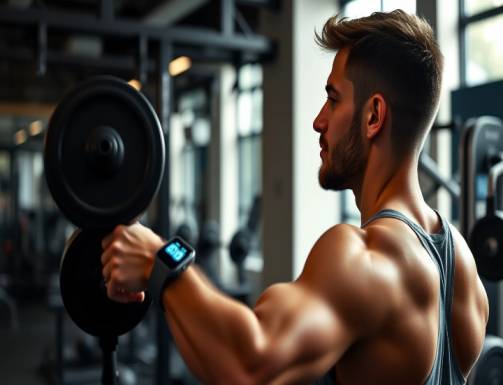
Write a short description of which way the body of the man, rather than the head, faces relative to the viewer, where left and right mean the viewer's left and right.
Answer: facing away from the viewer and to the left of the viewer

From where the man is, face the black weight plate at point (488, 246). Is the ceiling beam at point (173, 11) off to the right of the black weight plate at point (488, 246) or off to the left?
left

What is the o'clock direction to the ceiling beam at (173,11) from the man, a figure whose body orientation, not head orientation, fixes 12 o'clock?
The ceiling beam is roughly at 1 o'clock from the man.

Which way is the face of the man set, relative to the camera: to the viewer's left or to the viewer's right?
to the viewer's left

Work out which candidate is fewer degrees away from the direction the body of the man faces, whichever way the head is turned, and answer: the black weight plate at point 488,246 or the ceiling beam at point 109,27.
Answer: the ceiling beam
